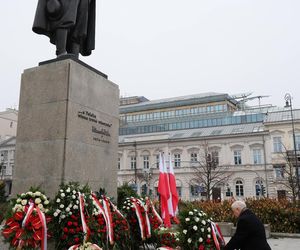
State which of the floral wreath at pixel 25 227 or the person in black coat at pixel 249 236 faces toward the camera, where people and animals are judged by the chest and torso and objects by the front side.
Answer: the floral wreath

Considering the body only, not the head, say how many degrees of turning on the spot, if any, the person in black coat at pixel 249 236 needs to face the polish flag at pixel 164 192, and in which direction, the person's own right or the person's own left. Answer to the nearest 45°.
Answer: approximately 45° to the person's own right

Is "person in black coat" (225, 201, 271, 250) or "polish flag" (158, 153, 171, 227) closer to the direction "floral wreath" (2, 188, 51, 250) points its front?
the person in black coat

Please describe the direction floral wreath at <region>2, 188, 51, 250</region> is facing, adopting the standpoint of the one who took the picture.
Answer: facing the viewer

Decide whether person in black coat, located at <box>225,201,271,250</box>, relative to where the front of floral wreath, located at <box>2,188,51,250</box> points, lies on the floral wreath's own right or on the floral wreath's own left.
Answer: on the floral wreath's own left

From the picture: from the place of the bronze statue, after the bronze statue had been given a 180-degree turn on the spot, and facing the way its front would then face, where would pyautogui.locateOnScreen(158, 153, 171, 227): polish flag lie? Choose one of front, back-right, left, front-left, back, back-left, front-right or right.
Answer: right

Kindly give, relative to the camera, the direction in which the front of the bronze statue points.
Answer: facing the viewer and to the right of the viewer

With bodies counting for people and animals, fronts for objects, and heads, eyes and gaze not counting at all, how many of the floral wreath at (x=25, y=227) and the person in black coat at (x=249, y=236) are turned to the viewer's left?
1

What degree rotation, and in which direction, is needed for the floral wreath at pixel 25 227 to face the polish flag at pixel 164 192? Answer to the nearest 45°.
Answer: approximately 135° to its left

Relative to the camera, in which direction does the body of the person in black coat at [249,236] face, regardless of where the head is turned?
to the viewer's left
